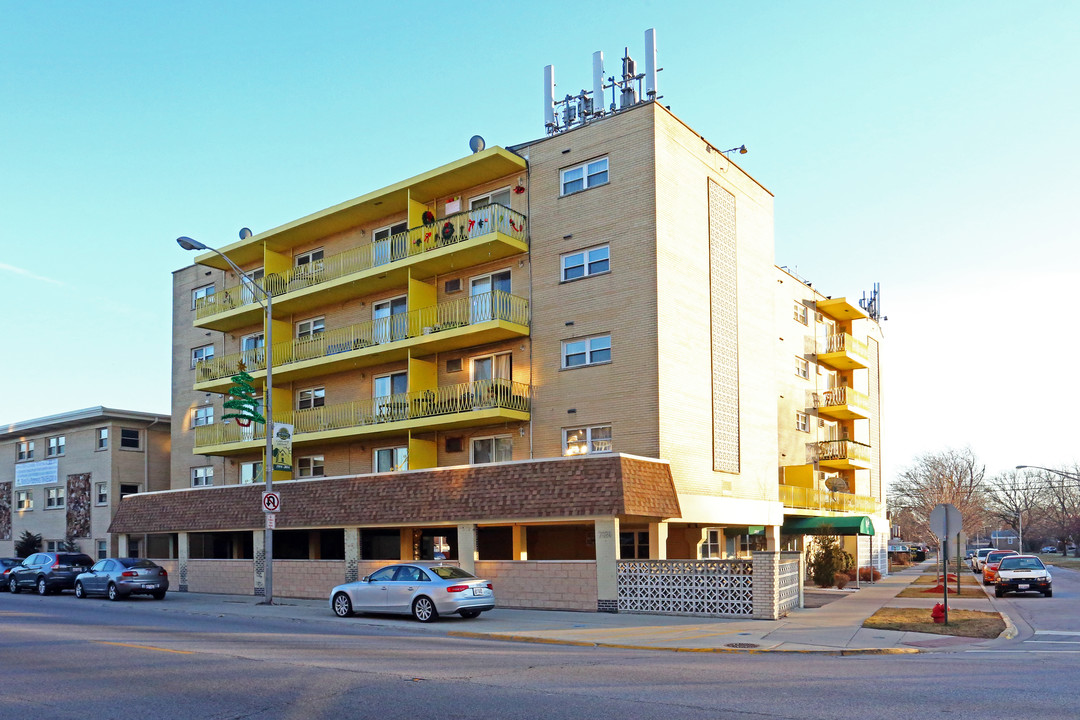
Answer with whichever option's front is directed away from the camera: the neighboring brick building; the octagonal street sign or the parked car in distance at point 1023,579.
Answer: the octagonal street sign

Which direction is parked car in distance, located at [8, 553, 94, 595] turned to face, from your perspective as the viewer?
facing away from the viewer and to the left of the viewer

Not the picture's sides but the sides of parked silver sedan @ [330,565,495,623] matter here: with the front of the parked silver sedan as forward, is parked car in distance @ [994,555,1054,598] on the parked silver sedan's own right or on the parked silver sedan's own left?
on the parked silver sedan's own right

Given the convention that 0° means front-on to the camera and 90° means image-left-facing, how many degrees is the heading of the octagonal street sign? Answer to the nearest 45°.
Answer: approximately 180°

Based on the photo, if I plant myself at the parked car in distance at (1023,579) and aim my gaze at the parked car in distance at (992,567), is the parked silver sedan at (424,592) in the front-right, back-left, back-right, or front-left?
back-left

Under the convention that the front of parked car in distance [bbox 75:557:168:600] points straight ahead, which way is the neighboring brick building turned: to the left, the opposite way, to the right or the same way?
to the left
